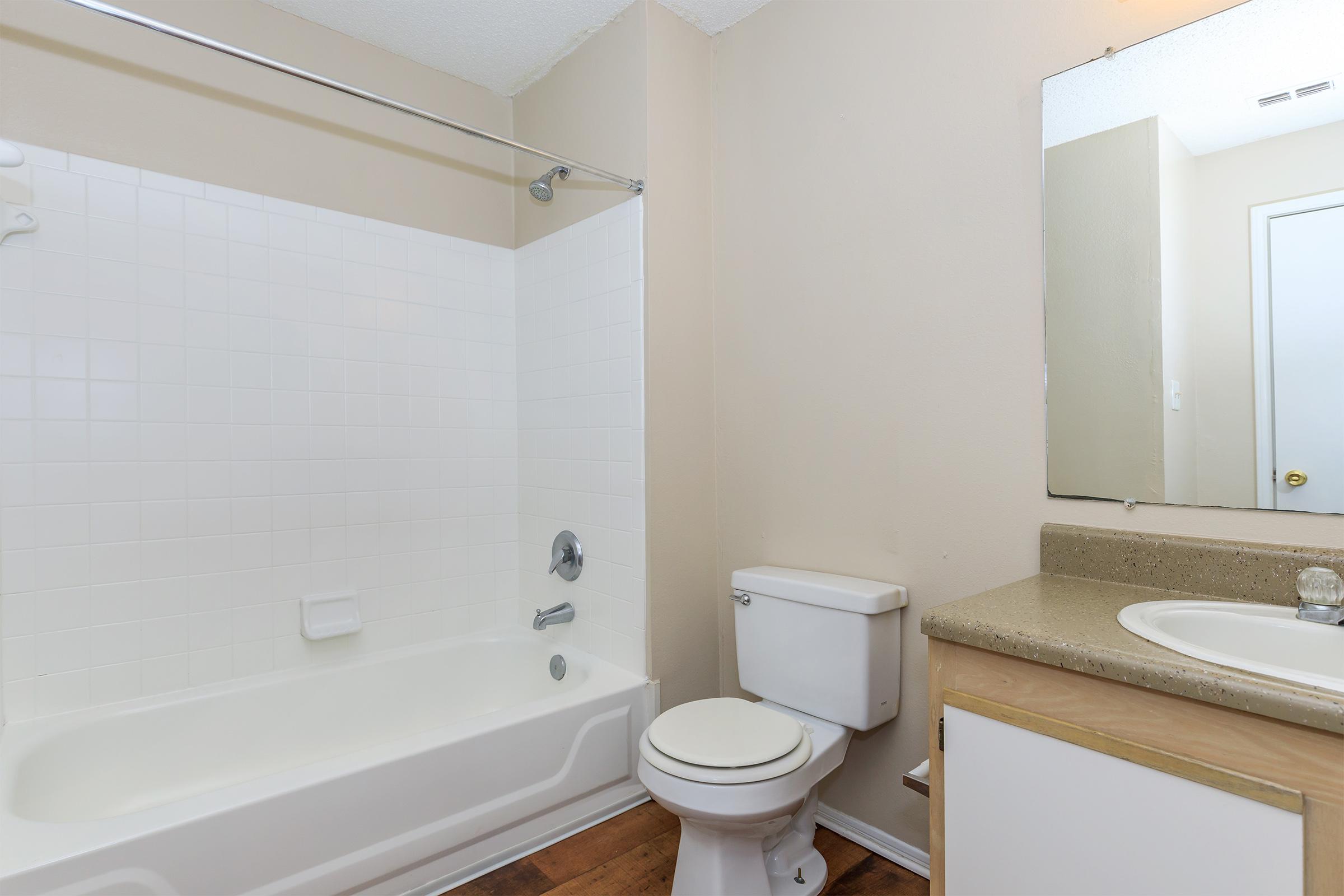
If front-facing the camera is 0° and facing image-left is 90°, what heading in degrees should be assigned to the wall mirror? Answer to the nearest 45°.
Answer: approximately 45°

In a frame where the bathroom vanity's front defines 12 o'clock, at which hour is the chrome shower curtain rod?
The chrome shower curtain rod is roughly at 1 o'clock from the bathroom vanity.

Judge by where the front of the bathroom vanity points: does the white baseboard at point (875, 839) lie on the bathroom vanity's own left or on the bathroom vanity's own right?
on the bathroom vanity's own right

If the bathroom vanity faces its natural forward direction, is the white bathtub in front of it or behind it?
in front

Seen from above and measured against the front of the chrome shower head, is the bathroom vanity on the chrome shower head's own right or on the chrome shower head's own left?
on the chrome shower head's own left

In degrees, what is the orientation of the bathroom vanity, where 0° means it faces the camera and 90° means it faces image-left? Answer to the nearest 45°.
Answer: approximately 45°

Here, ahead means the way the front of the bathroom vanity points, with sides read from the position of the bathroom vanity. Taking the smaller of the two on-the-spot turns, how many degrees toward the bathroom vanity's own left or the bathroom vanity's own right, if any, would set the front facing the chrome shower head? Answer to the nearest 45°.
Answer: approximately 45° to the bathroom vanity's own right

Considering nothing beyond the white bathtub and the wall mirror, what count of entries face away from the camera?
0
